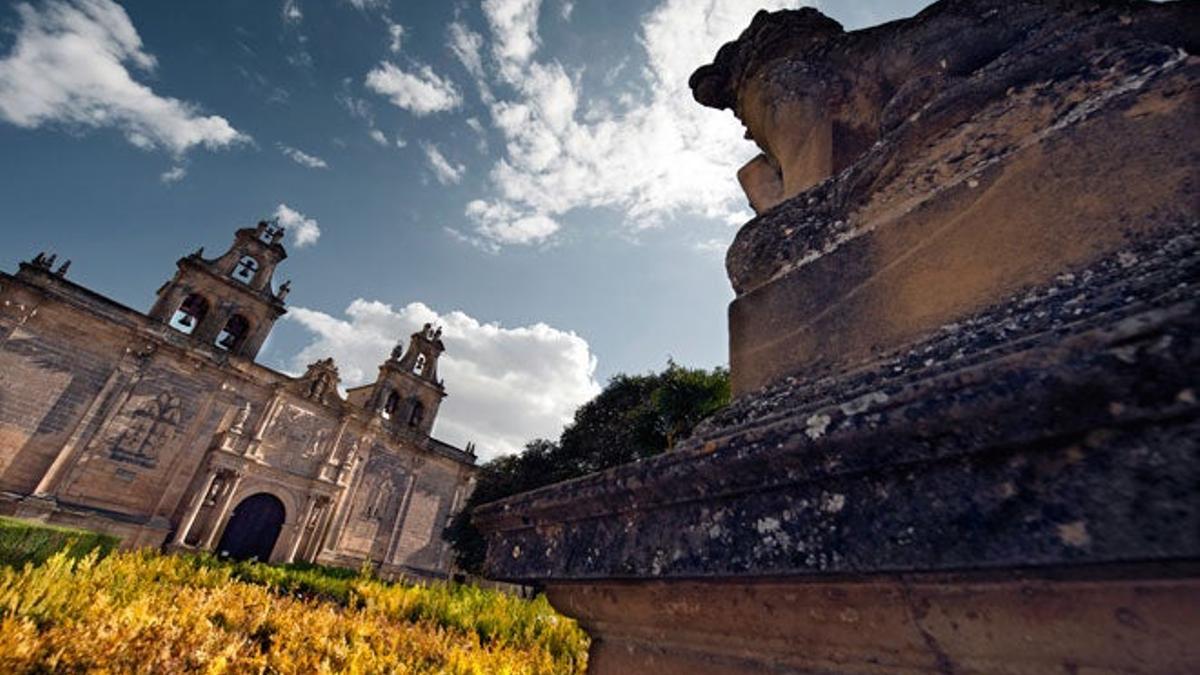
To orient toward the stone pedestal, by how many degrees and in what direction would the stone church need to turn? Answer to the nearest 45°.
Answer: approximately 45° to its right

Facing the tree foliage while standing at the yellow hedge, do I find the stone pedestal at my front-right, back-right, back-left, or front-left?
back-right

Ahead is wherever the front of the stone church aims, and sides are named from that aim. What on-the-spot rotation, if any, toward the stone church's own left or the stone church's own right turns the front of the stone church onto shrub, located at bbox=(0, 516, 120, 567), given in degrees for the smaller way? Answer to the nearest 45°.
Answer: approximately 45° to the stone church's own right

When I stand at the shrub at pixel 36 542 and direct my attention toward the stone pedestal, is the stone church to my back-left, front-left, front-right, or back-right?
back-left

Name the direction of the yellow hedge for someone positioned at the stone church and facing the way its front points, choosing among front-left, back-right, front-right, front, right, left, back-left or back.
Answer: front-right

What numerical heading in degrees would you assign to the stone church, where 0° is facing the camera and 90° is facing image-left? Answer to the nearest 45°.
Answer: approximately 315°
